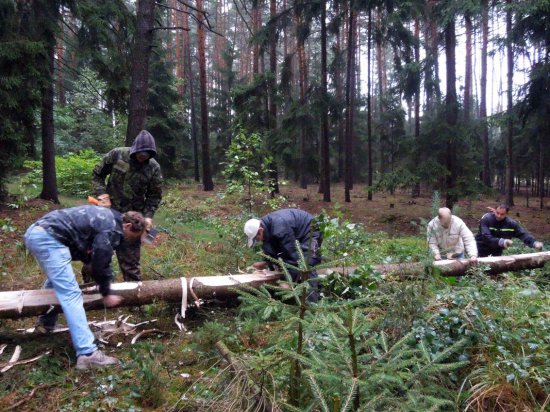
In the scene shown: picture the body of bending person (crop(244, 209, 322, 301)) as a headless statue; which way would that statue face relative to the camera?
to the viewer's left

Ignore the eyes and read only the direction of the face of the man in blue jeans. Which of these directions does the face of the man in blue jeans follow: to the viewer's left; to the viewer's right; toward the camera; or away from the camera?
to the viewer's right

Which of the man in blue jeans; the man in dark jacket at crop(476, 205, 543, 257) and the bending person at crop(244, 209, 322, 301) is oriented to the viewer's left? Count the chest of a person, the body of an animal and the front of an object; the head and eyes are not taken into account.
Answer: the bending person

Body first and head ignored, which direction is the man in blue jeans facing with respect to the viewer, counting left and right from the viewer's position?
facing to the right of the viewer

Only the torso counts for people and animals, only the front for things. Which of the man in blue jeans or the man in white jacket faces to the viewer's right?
the man in blue jeans

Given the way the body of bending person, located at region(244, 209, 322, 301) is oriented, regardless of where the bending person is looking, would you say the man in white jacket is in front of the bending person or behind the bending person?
behind

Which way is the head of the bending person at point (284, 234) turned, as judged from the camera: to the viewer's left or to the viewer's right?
to the viewer's left

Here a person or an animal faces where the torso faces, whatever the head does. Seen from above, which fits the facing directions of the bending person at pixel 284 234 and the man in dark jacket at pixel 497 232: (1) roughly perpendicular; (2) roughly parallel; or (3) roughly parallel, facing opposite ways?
roughly perpendicular

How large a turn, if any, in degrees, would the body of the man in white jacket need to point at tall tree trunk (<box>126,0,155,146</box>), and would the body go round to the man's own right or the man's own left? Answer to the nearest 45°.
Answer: approximately 90° to the man's own right
